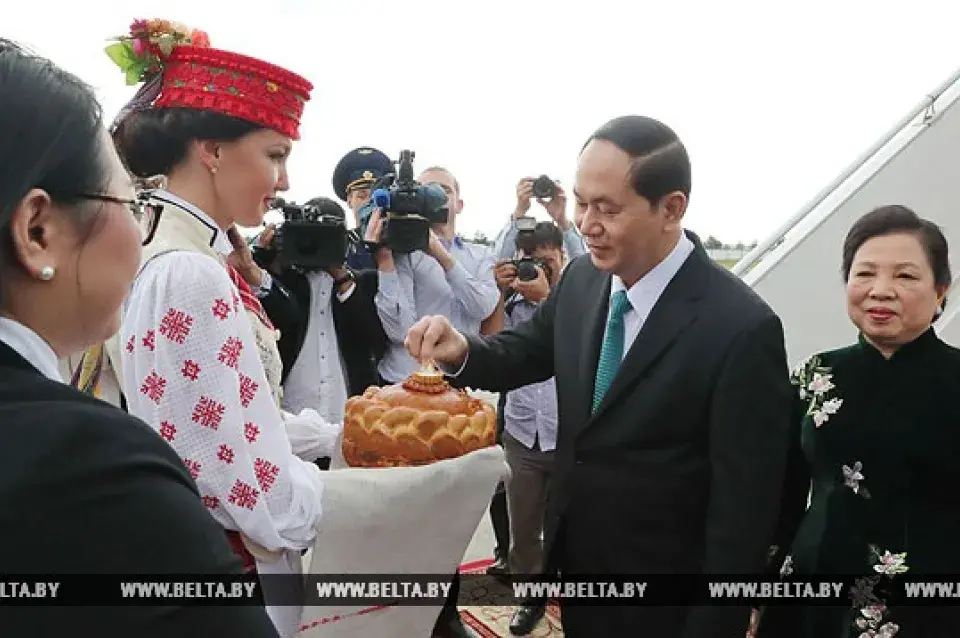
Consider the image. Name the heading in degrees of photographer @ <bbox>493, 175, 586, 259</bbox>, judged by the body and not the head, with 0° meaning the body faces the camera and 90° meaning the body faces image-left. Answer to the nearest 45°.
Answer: approximately 0°

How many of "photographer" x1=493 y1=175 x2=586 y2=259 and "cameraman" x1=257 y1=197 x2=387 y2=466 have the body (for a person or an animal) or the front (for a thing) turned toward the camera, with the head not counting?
2

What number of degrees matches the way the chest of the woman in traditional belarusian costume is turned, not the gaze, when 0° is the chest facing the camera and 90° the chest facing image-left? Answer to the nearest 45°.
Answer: approximately 270°

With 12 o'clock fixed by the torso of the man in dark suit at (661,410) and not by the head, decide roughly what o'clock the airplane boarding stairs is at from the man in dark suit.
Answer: The airplane boarding stairs is roughly at 5 o'clock from the man in dark suit.

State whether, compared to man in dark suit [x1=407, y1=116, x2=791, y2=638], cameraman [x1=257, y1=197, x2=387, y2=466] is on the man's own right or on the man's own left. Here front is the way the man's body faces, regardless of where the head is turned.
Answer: on the man's own right

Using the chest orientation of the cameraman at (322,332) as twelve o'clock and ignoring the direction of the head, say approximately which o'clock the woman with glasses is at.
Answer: The woman with glasses is roughly at 12 o'clock from the cameraman.

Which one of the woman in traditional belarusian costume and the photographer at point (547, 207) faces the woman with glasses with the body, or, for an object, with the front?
the photographer

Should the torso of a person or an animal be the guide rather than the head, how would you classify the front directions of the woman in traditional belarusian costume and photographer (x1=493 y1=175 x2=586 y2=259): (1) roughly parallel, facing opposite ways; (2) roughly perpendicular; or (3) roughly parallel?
roughly perpendicular

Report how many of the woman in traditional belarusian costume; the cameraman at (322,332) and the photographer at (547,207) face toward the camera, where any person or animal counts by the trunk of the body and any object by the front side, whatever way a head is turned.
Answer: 2
